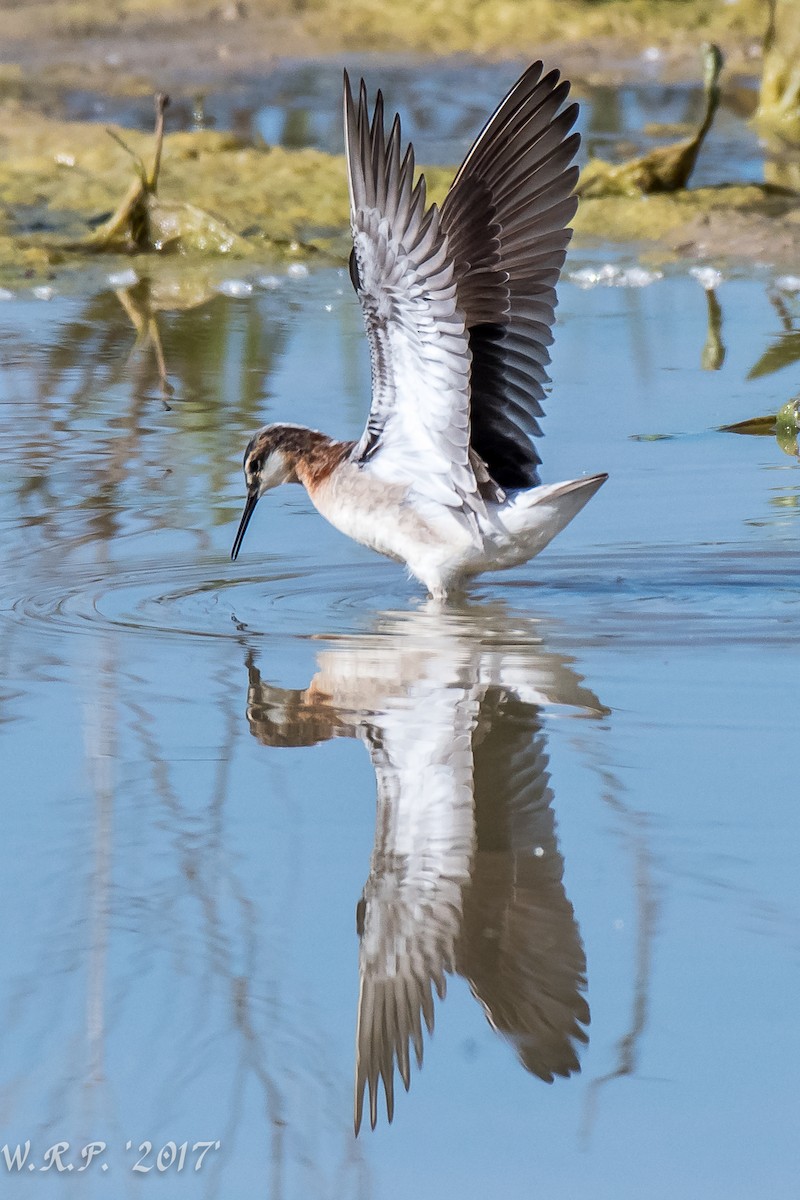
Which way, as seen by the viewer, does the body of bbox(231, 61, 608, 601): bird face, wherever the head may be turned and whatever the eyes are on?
to the viewer's left
